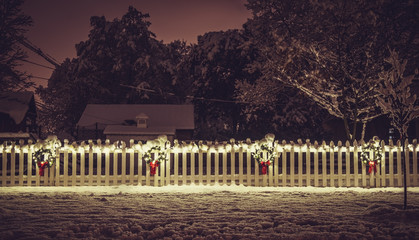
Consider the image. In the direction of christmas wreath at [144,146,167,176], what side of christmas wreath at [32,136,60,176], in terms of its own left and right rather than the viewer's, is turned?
left

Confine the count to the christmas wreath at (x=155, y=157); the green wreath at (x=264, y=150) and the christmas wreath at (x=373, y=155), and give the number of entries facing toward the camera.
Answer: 3

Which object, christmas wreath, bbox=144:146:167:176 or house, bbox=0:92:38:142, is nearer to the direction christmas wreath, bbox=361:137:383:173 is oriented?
the christmas wreath

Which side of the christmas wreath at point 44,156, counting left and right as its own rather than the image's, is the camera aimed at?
front

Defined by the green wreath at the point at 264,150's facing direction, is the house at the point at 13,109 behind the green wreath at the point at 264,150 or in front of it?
behind

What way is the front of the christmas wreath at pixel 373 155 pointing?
toward the camera

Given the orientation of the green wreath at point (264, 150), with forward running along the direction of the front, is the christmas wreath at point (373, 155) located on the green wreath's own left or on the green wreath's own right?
on the green wreath's own left

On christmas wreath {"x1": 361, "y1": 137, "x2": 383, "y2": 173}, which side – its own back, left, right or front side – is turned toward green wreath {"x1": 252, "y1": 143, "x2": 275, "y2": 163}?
right

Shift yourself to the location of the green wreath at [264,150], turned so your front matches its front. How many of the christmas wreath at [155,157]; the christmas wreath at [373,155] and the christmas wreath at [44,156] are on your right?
2

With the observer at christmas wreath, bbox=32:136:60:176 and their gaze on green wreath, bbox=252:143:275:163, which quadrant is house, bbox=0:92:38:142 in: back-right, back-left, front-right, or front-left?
back-left

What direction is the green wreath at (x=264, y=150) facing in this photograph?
toward the camera

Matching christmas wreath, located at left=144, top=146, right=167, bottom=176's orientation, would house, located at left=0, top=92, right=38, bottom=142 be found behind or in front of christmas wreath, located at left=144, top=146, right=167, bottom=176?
behind

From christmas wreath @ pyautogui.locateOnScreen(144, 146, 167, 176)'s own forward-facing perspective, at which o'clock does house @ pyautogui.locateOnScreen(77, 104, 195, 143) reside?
The house is roughly at 6 o'clock from the christmas wreath.
